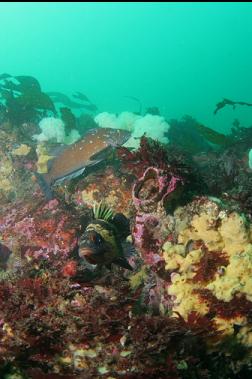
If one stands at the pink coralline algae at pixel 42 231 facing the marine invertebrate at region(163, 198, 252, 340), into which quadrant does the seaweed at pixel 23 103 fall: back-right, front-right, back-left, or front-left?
back-left

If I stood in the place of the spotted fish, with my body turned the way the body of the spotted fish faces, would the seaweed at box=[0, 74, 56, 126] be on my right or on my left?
on my left

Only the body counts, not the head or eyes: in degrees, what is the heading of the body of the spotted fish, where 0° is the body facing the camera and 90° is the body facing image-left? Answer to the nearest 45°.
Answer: approximately 270°

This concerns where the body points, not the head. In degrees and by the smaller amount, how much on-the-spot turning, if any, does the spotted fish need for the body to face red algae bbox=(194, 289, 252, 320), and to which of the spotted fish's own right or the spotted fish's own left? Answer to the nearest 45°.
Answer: approximately 90° to the spotted fish's own right

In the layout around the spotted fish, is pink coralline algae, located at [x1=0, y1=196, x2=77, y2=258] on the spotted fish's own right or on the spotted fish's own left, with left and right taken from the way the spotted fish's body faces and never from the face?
on the spotted fish's own right

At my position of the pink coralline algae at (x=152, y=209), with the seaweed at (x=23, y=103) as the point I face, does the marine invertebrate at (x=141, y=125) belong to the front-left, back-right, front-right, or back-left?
front-right

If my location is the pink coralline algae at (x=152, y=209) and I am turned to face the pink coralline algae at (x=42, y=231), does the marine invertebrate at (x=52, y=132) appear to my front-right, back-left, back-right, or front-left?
front-right
